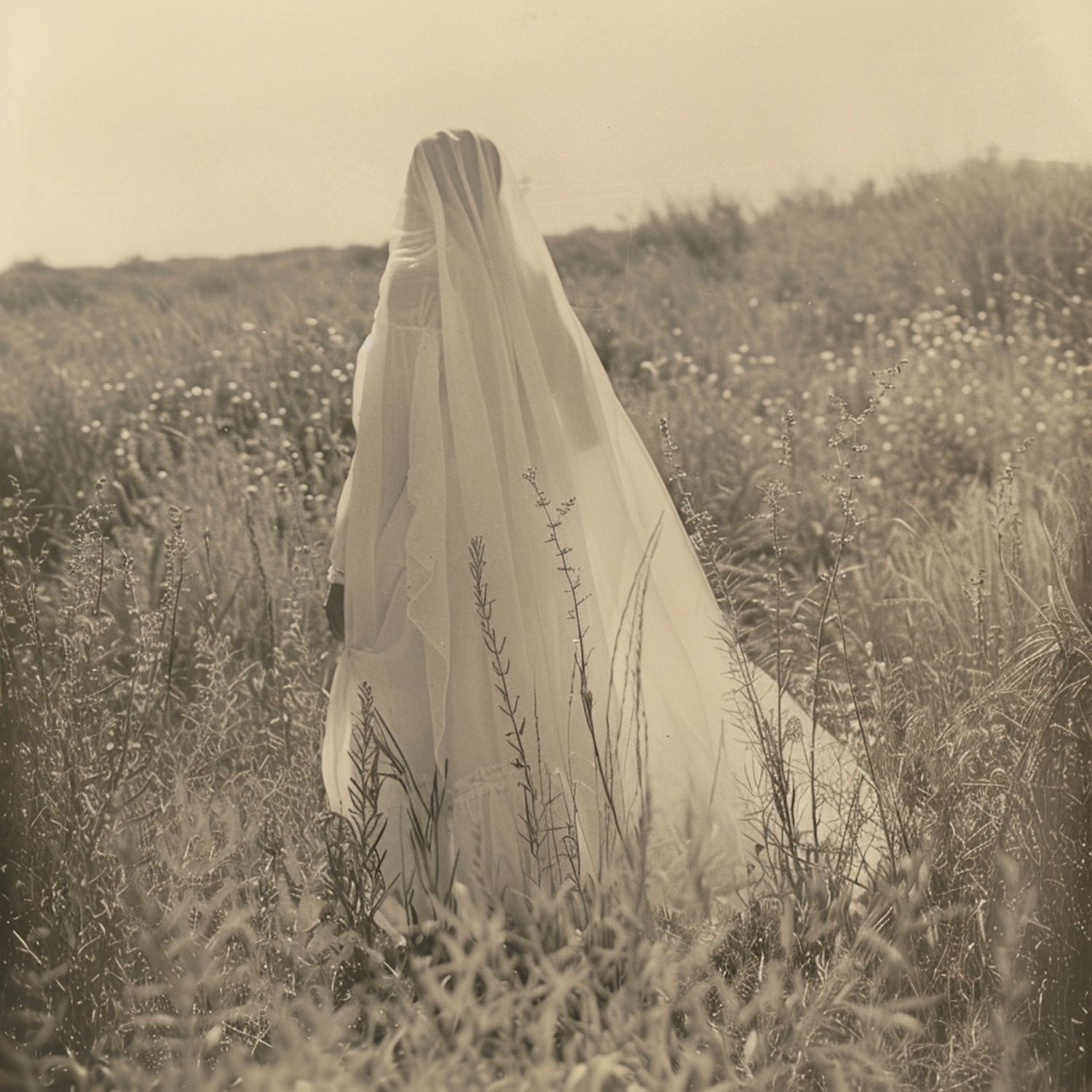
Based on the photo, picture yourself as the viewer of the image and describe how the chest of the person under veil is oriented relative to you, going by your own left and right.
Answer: facing away from the viewer and to the left of the viewer
